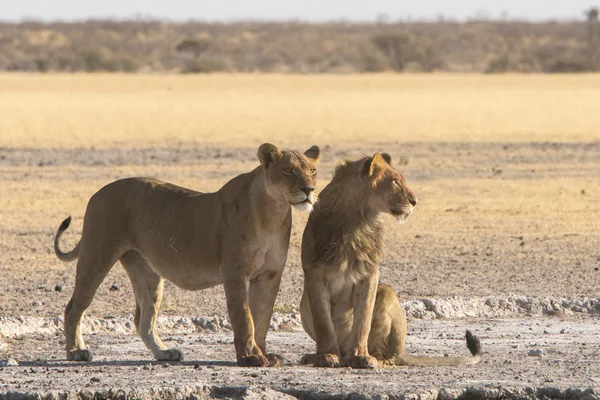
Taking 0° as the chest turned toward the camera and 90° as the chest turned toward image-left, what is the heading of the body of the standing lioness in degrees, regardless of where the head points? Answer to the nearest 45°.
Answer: approximately 315°

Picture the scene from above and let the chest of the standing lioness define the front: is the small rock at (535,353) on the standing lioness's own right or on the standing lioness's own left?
on the standing lioness's own left

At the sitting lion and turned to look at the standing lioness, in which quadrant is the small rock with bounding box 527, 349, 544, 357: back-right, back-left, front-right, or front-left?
back-right

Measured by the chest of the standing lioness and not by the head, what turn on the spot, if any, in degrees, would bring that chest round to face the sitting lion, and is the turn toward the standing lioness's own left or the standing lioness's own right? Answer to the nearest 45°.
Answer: approximately 45° to the standing lioness's own left
